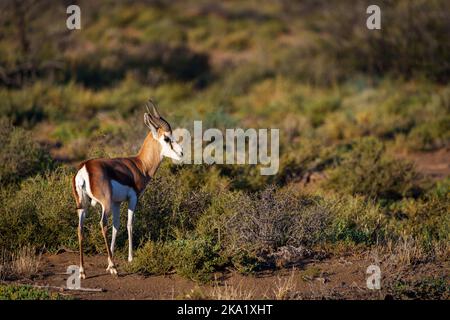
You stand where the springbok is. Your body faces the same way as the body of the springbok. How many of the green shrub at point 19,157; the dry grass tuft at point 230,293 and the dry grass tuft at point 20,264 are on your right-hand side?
1

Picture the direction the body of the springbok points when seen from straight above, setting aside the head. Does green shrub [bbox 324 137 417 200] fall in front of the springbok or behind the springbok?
in front

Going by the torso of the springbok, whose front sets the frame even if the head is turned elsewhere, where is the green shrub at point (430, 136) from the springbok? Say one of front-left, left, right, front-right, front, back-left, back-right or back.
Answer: front

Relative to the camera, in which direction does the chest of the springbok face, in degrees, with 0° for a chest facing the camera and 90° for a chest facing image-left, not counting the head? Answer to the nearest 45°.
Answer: approximately 225°

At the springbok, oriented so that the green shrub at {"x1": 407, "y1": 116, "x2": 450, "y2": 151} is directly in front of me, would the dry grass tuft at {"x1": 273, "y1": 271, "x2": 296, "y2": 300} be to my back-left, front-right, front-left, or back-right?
front-right

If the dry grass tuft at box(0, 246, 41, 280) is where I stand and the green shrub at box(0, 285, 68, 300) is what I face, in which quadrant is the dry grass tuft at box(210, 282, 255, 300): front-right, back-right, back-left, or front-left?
front-left

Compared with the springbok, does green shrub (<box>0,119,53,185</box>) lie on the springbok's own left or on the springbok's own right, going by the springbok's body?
on the springbok's own left

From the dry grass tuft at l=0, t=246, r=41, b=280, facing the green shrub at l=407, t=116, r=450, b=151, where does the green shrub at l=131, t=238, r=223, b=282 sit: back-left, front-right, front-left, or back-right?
front-right

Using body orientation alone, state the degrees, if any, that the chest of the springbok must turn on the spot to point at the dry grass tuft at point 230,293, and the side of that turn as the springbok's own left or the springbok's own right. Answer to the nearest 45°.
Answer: approximately 90° to the springbok's own right

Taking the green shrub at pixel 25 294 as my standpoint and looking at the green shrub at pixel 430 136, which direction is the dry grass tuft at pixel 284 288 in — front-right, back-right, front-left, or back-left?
front-right

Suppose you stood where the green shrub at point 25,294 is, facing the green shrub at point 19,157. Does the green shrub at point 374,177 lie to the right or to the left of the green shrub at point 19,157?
right

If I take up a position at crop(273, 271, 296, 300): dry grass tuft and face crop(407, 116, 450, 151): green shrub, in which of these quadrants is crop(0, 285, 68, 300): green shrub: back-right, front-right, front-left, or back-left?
back-left

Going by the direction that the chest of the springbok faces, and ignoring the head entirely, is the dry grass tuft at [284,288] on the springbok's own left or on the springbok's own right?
on the springbok's own right

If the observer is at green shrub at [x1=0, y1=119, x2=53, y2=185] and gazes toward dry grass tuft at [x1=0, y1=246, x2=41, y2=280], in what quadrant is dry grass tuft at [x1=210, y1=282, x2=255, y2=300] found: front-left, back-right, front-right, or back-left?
front-left
